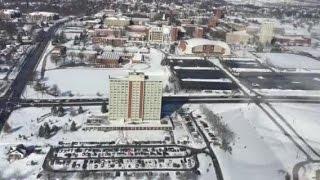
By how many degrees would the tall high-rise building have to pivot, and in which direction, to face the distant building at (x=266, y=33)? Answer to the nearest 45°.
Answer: approximately 135° to its left

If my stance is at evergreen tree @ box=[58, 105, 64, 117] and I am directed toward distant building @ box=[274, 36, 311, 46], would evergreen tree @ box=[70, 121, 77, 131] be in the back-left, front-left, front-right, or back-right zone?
back-right

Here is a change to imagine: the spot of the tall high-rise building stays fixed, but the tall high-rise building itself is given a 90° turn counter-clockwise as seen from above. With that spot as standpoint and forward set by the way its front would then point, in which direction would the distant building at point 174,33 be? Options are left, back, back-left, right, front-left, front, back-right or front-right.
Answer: left

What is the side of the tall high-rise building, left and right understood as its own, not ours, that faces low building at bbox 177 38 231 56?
back

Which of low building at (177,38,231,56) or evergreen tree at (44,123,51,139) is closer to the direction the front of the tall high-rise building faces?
the evergreen tree

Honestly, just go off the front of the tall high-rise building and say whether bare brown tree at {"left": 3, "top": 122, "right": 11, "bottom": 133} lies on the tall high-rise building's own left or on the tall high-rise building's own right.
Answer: on the tall high-rise building's own right

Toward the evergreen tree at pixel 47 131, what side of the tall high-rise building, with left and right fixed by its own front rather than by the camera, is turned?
right

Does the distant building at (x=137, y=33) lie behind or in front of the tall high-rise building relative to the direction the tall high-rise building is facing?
behind

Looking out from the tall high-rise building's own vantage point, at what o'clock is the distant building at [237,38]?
The distant building is roughly at 7 o'clock from the tall high-rise building.

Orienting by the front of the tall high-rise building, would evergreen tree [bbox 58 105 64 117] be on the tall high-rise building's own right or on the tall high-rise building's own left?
on the tall high-rise building's own right

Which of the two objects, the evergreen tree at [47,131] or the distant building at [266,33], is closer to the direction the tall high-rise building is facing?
the evergreen tree

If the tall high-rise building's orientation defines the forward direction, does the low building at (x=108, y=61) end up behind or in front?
behind

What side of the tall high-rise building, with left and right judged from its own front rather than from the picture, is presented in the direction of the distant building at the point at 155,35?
back

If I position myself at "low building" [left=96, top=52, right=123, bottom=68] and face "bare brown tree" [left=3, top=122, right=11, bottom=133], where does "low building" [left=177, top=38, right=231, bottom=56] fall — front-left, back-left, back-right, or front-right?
back-left

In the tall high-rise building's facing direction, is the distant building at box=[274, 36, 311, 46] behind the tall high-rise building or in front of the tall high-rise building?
behind

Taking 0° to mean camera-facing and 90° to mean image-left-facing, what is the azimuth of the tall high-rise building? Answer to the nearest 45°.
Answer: approximately 0°
